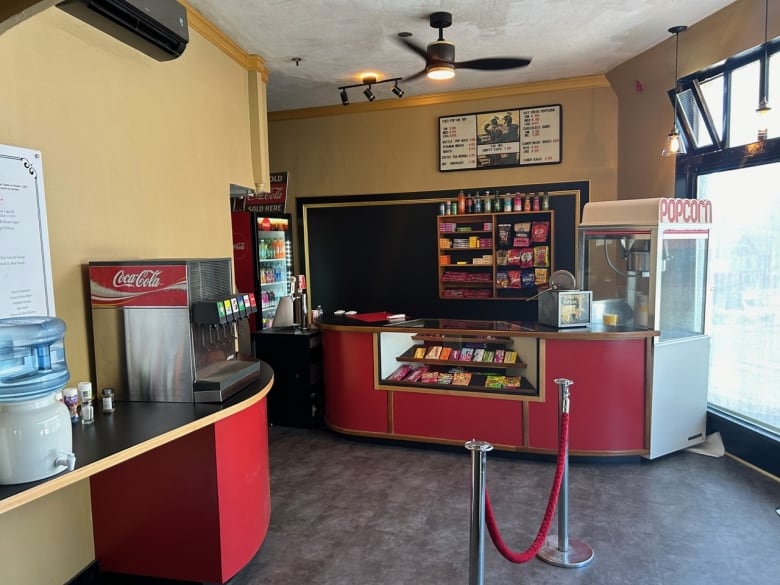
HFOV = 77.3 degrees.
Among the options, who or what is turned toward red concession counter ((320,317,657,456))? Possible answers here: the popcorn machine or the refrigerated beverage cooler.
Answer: the refrigerated beverage cooler

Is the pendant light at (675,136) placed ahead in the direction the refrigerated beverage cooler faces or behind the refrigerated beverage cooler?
ahead

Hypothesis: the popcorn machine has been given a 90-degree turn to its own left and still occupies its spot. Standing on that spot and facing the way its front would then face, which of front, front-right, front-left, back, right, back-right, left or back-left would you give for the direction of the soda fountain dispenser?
back

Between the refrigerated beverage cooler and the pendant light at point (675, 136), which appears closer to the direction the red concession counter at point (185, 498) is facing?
the pendant light

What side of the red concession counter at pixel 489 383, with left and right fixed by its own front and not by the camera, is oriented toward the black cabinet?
right

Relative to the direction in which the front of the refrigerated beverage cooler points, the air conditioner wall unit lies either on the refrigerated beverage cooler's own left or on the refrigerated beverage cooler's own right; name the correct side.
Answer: on the refrigerated beverage cooler's own right

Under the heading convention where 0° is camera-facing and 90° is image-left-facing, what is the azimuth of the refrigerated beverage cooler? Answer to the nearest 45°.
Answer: approximately 315°

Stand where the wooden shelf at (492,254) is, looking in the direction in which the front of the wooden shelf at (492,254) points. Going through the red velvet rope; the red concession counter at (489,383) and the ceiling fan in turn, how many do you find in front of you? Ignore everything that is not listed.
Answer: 3

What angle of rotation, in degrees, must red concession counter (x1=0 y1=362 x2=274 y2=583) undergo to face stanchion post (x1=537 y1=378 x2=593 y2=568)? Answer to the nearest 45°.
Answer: approximately 45° to its left

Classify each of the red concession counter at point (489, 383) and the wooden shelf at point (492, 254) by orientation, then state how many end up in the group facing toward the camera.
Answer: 2

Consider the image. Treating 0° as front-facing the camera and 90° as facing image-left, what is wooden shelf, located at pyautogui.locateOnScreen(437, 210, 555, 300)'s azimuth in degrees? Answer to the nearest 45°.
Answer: approximately 0°
